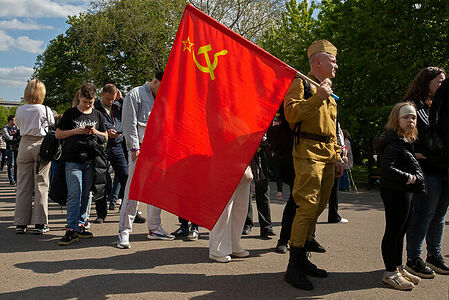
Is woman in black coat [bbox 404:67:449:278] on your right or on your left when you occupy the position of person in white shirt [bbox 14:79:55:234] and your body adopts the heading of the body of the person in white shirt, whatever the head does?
on your right

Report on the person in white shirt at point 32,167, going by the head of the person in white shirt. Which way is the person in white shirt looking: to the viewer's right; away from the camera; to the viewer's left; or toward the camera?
away from the camera

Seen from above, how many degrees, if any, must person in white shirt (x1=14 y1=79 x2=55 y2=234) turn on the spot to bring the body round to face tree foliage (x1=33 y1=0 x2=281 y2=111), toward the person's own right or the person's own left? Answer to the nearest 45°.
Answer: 0° — they already face it

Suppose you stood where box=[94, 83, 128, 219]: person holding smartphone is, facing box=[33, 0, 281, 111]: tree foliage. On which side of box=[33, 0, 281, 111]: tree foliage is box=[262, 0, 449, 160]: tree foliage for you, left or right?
right

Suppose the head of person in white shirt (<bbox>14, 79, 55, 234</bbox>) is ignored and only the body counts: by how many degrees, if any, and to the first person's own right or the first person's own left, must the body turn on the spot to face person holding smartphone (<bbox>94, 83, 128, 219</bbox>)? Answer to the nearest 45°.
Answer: approximately 45° to the first person's own right

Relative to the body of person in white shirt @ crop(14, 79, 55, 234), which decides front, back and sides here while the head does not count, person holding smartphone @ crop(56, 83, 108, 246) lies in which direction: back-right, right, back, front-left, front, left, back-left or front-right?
back-right

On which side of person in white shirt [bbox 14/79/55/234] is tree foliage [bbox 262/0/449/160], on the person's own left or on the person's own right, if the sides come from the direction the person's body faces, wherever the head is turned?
on the person's own right

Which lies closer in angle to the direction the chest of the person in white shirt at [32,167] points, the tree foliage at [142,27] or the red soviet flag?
the tree foliage

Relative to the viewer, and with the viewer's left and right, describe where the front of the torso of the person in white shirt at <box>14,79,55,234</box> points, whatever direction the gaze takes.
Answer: facing away from the viewer

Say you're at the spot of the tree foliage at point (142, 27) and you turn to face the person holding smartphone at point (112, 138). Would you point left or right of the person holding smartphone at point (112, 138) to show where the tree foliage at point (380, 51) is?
left
